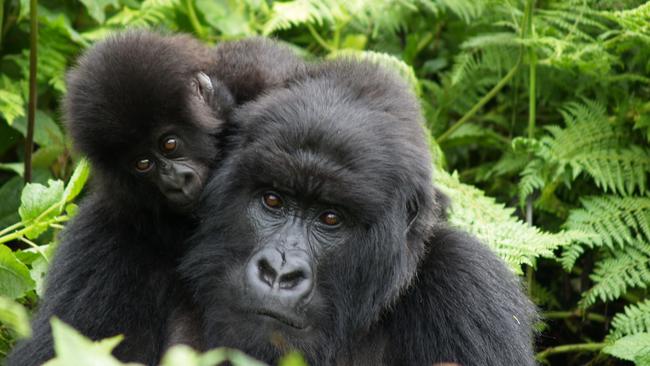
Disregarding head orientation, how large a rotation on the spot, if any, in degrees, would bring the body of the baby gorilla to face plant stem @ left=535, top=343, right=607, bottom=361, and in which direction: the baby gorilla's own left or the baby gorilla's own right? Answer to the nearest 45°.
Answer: approximately 45° to the baby gorilla's own left

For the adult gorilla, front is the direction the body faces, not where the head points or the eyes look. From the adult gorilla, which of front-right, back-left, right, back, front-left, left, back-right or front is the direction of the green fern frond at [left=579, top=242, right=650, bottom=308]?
back

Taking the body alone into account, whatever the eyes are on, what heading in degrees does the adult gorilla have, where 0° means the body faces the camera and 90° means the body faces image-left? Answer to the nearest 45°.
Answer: approximately 45°

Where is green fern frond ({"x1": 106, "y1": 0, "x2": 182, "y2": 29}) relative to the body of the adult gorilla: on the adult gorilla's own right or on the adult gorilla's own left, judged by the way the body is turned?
on the adult gorilla's own right

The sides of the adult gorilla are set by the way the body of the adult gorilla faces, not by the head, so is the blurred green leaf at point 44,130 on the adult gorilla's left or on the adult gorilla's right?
on the adult gorilla's right

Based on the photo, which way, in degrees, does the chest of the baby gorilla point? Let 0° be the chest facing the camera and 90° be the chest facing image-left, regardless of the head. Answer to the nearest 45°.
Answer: approximately 315°
